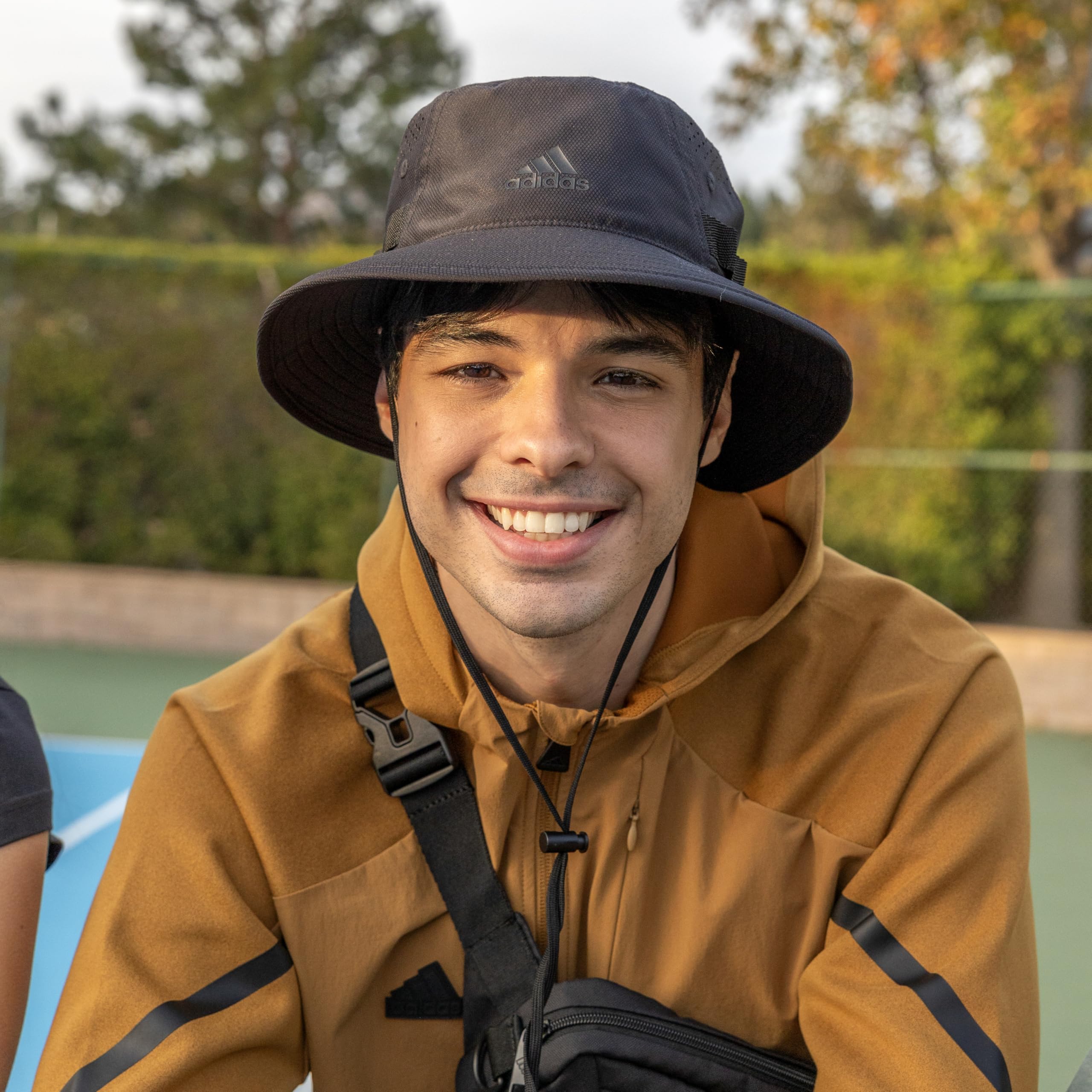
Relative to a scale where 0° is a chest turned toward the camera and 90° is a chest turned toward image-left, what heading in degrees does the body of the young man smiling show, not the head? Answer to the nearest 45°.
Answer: approximately 0°

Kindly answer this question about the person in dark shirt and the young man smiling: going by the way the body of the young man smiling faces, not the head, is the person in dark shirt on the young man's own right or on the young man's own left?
on the young man's own right

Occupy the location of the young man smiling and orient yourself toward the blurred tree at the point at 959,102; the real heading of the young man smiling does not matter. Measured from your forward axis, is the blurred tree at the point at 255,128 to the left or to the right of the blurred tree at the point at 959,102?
left

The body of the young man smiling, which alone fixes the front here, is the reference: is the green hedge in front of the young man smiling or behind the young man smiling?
behind

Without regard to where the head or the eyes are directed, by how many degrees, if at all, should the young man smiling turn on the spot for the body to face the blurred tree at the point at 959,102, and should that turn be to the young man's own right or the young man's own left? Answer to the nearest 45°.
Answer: approximately 180°

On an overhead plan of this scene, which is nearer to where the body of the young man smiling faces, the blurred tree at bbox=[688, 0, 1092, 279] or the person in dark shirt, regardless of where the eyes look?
the person in dark shirt

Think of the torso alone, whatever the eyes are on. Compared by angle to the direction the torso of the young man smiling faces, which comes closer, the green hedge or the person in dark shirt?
the person in dark shirt

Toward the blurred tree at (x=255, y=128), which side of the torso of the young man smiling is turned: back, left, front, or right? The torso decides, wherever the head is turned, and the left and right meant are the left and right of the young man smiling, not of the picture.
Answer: back
